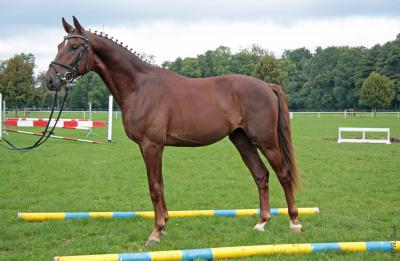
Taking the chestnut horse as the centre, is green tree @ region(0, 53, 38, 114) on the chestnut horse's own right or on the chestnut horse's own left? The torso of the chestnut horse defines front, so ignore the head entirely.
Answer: on the chestnut horse's own right

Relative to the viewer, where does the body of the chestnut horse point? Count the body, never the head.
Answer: to the viewer's left
